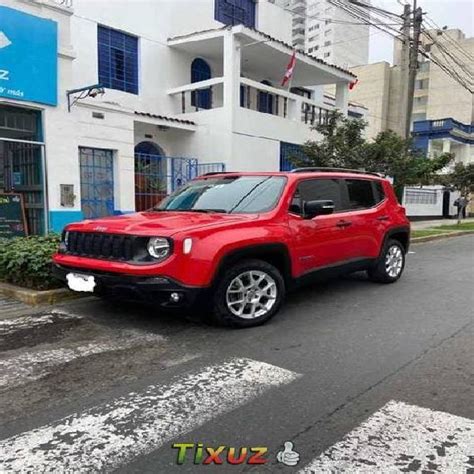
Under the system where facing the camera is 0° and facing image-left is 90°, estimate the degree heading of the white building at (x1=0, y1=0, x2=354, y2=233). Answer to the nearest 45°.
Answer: approximately 315°

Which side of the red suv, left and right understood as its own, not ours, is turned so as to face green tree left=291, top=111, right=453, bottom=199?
back

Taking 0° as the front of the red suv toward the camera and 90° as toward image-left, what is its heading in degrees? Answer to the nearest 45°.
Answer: approximately 45°

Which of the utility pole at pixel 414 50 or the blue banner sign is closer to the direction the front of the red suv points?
the blue banner sign

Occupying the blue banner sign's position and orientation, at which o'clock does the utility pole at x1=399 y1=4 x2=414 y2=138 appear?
The utility pole is roughly at 10 o'clock from the blue banner sign.

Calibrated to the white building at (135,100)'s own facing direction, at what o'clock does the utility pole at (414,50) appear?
The utility pole is roughly at 10 o'clock from the white building.

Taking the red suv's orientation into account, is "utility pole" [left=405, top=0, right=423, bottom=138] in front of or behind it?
behind

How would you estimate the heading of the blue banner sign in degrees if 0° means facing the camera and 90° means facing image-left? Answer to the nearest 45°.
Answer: approximately 315°
